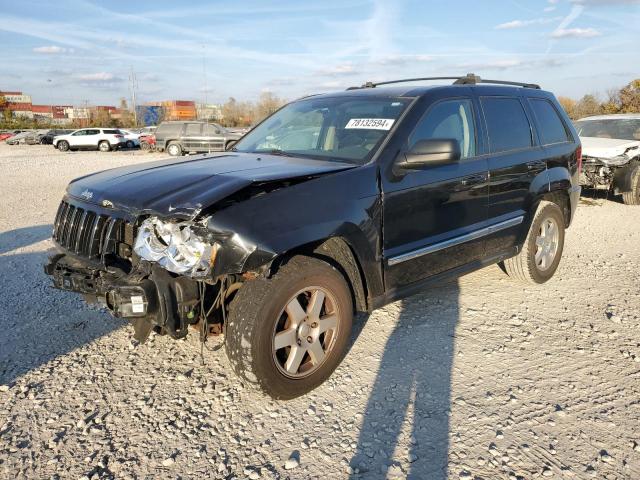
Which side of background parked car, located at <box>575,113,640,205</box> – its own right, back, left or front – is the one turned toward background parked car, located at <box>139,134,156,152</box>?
right

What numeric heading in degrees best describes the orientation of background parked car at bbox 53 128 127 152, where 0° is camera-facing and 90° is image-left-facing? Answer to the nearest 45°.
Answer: approximately 90°

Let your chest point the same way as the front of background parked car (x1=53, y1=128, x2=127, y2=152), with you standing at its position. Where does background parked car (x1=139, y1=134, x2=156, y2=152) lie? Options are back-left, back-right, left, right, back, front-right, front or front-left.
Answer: back-left

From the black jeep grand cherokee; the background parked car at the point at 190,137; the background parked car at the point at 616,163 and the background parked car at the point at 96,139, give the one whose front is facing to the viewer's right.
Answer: the background parked car at the point at 190,137

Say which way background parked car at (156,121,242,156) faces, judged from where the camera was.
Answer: facing to the right of the viewer

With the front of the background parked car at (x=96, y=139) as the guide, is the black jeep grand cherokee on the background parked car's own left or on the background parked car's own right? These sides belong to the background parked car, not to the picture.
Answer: on the background parked car's own left

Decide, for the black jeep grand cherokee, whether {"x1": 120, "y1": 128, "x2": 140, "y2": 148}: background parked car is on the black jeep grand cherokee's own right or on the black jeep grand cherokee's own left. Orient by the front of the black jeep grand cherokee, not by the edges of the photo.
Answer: on the black jeep grand cherokee's own right

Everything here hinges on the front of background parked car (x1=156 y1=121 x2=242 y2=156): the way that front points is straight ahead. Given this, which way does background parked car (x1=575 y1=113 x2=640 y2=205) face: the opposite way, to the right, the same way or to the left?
the opposite way

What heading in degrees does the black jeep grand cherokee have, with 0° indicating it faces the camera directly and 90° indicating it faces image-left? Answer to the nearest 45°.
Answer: approximately 45°

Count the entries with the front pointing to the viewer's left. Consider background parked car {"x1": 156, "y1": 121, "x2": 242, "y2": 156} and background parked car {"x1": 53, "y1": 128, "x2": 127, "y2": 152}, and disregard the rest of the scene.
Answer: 1

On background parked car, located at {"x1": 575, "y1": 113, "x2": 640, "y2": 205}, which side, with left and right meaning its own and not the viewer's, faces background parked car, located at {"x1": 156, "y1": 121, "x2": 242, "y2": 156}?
right

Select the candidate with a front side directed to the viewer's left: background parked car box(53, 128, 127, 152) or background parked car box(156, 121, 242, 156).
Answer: background parked car box(53, 128, 127, 152)
